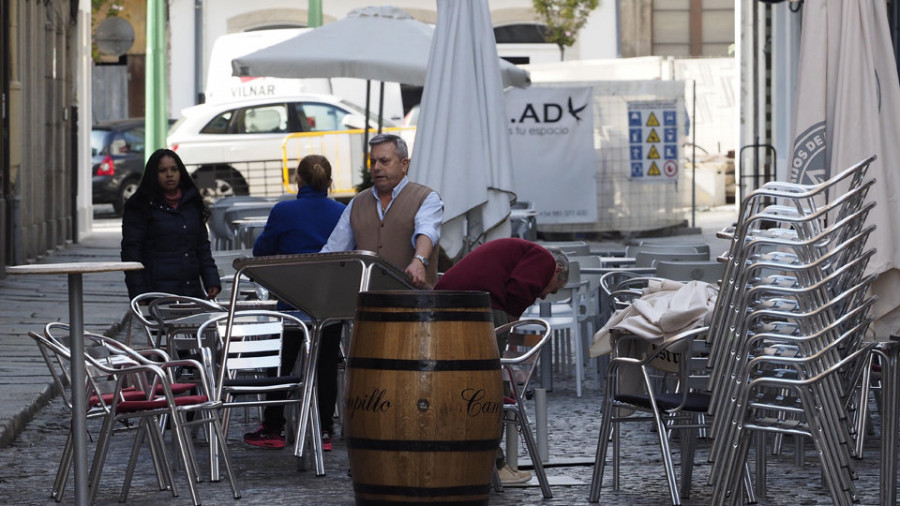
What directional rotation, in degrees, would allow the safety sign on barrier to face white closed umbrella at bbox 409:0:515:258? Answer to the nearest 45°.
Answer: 0° — it already faces it

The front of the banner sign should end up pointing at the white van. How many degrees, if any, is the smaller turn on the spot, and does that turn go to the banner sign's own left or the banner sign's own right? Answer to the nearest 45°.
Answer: approximately 135° to the banner sign's own right

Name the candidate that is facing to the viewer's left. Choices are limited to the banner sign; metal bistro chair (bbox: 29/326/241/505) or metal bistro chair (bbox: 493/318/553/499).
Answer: metal bistro chair (bbox: 493/318/553/499)

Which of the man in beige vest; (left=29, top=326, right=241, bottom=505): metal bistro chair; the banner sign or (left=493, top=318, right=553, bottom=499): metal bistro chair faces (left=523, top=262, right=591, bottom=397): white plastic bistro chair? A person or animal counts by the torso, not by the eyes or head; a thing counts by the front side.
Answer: the banner sign

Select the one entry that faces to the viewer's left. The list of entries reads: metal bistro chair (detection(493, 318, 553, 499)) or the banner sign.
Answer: the metal bistro chair

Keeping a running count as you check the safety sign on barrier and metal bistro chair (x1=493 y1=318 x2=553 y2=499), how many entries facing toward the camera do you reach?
1

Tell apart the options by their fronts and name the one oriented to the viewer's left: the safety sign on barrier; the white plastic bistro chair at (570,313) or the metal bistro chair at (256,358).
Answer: the white plastic bistro chair at (570,313)

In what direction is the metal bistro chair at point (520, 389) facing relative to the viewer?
to the viewer's left
